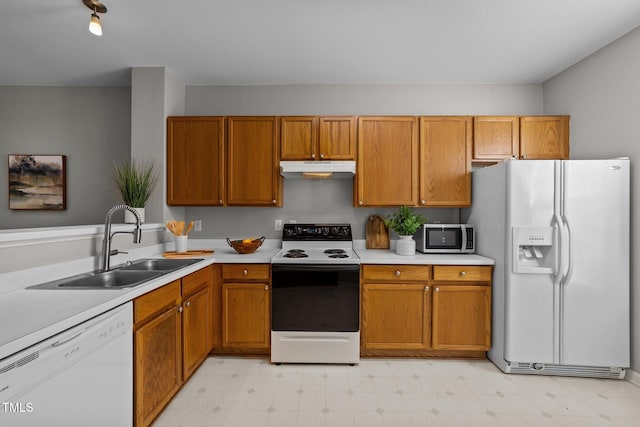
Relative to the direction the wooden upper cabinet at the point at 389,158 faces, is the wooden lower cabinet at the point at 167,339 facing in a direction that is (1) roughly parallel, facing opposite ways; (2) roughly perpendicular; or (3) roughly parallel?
roughly perpendicular

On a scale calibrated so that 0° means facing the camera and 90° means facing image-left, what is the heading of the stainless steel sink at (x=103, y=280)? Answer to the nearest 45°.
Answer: approximately 315°

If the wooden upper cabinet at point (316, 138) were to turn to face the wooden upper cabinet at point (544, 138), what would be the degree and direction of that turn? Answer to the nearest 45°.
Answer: approximately 90° to its left

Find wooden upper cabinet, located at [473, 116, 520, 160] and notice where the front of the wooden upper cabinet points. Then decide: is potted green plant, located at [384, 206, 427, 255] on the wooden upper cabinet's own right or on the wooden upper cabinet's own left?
on the wooden upper cabinet's own right

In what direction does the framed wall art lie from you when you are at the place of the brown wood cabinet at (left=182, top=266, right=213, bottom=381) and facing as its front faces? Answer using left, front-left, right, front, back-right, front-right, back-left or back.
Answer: back

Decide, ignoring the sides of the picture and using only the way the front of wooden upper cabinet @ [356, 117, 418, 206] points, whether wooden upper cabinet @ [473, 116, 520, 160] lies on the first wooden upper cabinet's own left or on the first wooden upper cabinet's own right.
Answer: on the first wooden upper cabinet's own left

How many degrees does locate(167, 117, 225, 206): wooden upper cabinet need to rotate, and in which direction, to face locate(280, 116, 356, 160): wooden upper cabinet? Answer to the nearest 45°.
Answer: approximately 45° to its left

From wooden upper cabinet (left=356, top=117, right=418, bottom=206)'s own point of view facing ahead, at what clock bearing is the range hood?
The range hood is roughly at 2 o'clock from the wooden upper cabinet.
